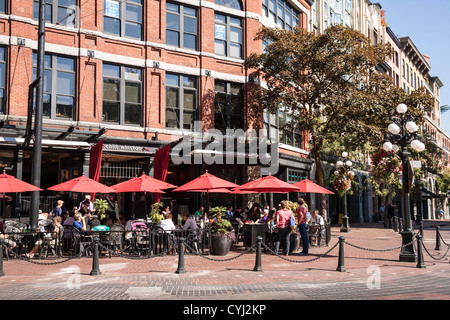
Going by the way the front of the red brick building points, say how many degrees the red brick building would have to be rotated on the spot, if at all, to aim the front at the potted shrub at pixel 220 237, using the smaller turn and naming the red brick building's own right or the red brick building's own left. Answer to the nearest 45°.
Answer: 0° — it already faces it

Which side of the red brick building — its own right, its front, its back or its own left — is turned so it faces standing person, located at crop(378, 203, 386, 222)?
left

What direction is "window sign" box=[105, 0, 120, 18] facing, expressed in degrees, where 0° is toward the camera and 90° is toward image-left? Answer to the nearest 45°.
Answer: approximately 0°

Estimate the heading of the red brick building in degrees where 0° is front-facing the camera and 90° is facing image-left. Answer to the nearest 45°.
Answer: approximately 315°

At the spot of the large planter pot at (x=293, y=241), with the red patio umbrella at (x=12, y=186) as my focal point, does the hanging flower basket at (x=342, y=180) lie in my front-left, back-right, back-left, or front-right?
back-right

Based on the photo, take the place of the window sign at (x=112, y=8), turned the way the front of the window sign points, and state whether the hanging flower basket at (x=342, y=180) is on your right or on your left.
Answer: on your left

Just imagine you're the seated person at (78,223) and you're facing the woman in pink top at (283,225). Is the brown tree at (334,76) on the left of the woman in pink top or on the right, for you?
left
